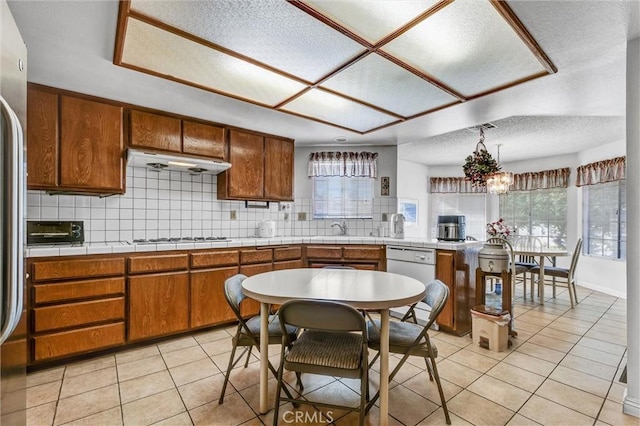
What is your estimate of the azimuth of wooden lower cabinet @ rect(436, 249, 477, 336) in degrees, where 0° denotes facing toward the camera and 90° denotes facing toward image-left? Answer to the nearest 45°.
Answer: approximately 45°

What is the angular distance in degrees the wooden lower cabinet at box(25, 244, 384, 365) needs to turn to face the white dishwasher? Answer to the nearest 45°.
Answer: approximately 45° to its left

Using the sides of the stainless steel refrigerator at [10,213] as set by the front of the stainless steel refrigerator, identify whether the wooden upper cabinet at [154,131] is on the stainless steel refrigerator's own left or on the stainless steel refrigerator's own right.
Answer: on the stainless steel refrigerator's own left

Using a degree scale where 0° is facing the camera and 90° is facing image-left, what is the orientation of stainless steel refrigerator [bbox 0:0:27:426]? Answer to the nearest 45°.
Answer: approximately 270°

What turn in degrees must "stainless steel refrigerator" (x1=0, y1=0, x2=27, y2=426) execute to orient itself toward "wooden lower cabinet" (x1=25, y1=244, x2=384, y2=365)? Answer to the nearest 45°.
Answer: approximately 45° to its left

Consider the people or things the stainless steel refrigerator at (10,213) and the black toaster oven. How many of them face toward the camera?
1

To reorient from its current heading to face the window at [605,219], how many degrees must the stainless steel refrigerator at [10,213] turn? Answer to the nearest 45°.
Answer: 0° — it already faces it

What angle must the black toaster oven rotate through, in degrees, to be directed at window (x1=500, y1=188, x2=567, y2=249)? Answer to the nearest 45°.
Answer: approximately 90° to its left
